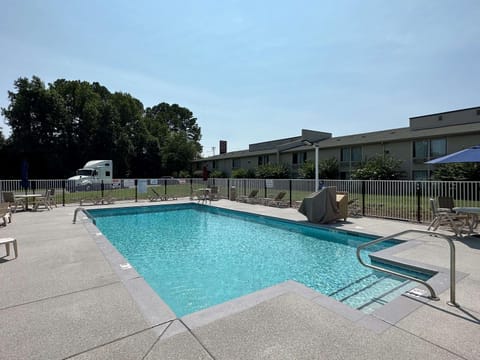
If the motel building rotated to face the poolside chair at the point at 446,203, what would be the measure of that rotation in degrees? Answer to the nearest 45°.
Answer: approximately 45° to its left

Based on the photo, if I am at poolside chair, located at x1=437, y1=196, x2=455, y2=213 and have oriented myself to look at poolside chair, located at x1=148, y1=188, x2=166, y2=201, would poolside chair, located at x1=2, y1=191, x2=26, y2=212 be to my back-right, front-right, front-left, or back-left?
front-left

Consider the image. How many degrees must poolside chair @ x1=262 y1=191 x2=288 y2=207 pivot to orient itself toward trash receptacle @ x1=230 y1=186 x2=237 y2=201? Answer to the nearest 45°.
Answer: approximately 45° to its right

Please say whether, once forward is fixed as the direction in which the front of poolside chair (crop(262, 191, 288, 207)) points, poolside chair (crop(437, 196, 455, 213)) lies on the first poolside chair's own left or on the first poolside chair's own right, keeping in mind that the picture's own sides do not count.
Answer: on the first poolside chair's own left

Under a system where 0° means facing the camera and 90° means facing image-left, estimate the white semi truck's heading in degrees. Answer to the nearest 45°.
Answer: approximately 45°

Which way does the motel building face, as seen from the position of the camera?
facing the viewer and to the left of the viewer

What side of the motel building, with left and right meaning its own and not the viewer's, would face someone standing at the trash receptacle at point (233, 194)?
front

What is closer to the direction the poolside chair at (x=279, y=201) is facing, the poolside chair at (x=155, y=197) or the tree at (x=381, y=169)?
the poolside chair

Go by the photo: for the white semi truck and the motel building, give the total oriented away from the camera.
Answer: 0

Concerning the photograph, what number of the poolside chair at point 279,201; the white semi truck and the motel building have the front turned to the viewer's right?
0

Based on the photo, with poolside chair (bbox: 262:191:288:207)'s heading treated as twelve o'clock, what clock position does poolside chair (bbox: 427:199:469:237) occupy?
poolside chair (bbox: 427:199:469:237) is roughly at 8 o'clock from poolside chair (bbox: 262:191:288:207).

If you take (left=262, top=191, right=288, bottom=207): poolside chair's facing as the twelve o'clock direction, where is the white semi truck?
The white semi truck is roughly at 1 o'clock from the poolside chair.

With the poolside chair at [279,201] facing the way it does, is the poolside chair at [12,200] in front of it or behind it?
in front

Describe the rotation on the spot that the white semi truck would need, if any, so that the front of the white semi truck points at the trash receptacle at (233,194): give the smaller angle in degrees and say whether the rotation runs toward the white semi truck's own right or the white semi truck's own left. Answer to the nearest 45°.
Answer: approximately 90° to the white semi truck's own left

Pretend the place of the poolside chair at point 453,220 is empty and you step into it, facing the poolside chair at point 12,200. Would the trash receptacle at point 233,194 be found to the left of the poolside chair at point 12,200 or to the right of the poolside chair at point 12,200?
right

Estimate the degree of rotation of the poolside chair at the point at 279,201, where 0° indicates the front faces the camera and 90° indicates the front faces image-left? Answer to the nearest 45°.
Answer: approximately 90°

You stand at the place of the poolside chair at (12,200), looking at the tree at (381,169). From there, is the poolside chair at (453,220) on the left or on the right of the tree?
right
